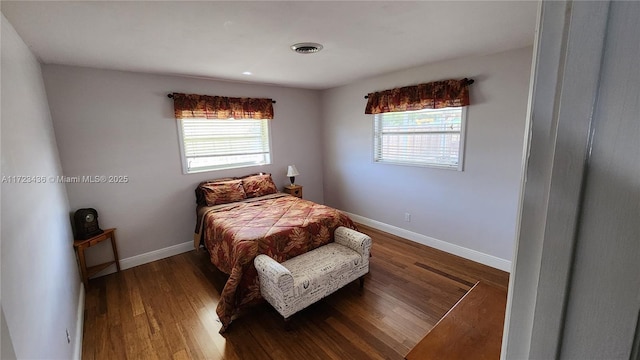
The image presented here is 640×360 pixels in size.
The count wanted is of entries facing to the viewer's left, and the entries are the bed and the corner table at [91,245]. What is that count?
0

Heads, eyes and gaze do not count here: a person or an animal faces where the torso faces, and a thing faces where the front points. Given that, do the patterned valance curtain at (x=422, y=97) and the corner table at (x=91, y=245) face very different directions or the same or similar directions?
very different directions

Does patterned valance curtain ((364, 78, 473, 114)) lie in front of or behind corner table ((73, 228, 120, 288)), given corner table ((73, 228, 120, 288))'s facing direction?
in front

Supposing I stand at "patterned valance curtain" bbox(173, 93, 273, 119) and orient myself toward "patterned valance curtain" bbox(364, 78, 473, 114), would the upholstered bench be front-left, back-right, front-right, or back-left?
front-right

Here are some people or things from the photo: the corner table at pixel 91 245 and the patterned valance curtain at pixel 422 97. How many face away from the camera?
0

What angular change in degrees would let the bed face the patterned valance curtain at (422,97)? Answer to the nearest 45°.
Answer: approximately 45° to its left

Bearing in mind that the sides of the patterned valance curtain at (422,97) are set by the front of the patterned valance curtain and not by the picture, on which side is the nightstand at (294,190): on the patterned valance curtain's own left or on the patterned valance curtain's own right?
on the patterned valance curtain's own right

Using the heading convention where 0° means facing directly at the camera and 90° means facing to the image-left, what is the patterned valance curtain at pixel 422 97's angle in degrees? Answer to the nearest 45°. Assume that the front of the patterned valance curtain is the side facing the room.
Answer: approximately 45°

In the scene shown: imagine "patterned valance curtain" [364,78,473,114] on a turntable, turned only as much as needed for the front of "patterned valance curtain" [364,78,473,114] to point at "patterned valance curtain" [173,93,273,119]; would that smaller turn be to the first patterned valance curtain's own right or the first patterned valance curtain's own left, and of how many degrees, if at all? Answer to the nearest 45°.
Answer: approximately 45° to the first patterned valance curtain's own right

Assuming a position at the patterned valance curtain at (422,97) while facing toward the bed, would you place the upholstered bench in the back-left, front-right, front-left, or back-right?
front-left

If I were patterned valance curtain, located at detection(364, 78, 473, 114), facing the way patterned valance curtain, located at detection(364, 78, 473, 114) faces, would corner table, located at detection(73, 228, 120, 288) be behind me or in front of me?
in front

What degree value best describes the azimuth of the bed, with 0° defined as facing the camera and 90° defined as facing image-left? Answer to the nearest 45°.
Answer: approximately 315°

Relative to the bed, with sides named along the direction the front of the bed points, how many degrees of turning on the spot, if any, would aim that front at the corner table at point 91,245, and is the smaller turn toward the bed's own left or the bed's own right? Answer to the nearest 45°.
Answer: approximately 135° to the bed's own right

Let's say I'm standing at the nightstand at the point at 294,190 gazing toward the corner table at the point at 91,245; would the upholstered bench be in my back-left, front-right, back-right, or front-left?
front-left

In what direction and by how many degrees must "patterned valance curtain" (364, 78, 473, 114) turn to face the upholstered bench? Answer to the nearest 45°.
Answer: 0° — it already faces it
